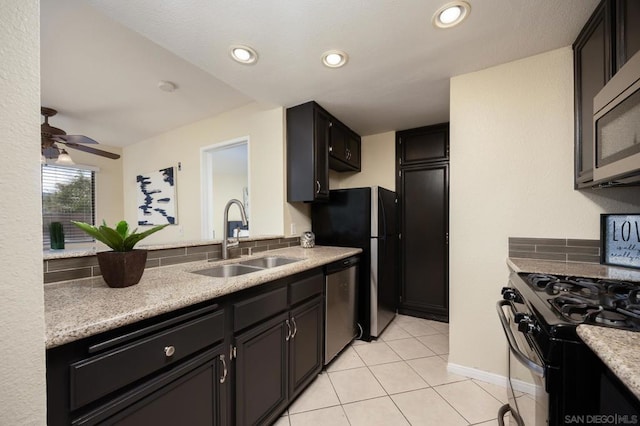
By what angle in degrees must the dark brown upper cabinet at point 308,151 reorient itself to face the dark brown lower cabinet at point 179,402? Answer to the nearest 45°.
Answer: approximately 45° to its right

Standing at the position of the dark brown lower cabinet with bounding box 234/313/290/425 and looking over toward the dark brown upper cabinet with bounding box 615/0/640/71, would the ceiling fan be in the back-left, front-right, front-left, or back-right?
back-left

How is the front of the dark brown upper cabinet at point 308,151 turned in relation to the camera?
facing the viewer and to the right of the viewer

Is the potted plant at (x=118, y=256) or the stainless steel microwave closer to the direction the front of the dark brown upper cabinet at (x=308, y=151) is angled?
the stainless steel microwave

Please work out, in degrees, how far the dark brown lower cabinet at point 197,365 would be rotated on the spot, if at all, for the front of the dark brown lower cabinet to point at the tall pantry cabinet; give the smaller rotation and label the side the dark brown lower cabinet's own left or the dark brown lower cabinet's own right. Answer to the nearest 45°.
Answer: approximately 45° to the dark brown lower cabinet's own left

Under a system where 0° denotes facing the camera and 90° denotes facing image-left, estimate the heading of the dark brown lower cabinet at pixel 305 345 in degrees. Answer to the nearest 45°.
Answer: approximately 315°

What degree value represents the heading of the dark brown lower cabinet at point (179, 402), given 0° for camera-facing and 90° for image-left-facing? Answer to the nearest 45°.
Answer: approximately 315°

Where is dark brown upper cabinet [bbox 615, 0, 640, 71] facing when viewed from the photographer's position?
facing to the left of the viewer

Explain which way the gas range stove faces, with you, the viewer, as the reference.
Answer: facing to the left of the viewer

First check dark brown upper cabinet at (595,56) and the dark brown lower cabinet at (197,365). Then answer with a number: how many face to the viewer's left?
1

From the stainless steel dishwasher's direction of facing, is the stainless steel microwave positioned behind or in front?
in front

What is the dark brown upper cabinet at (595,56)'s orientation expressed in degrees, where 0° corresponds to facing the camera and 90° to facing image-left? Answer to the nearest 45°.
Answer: approximately 90°
